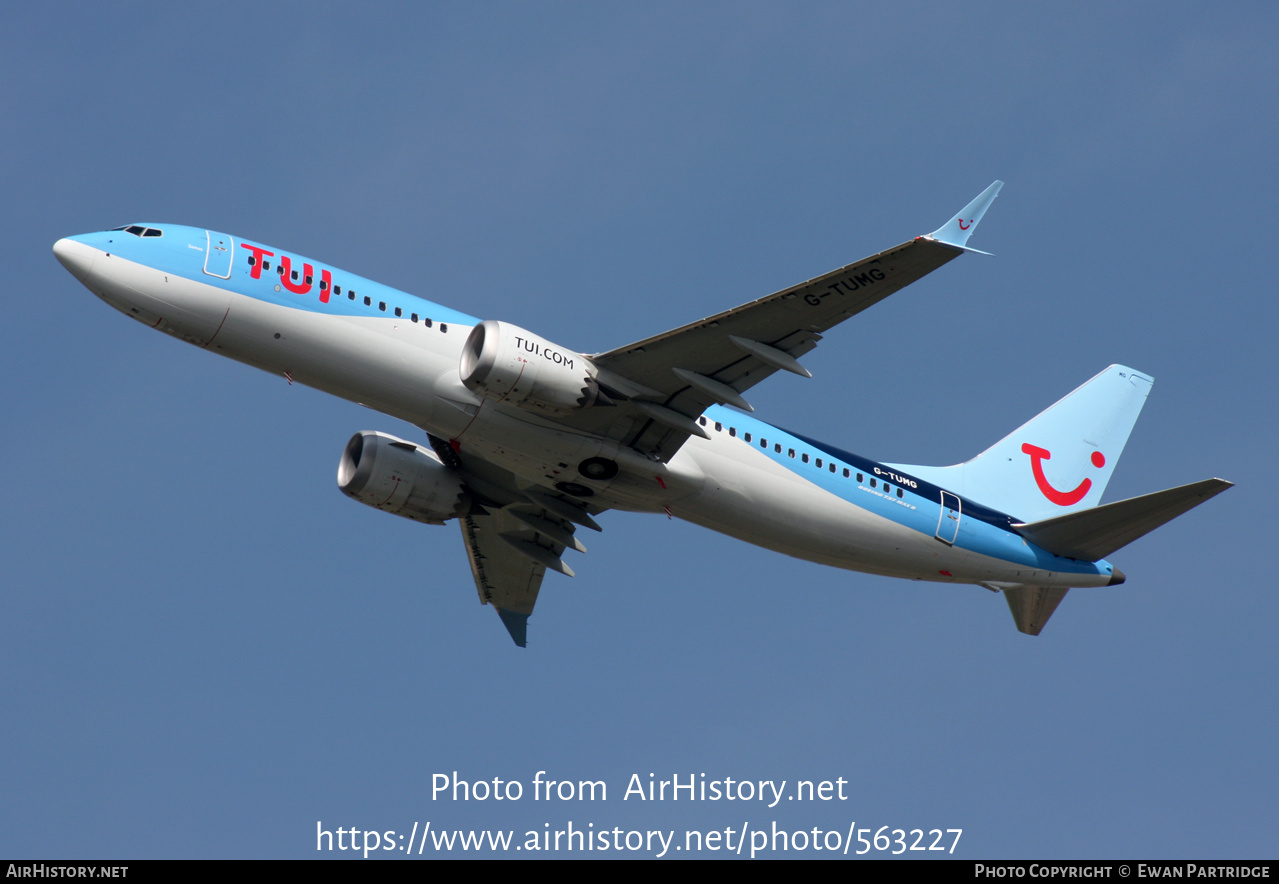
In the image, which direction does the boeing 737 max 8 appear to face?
to the viewer's left
